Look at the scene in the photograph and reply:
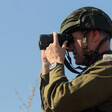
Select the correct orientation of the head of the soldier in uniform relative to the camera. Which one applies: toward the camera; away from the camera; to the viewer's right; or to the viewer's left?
to the viewer's left

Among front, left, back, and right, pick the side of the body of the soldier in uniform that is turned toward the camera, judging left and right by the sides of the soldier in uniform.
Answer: left
